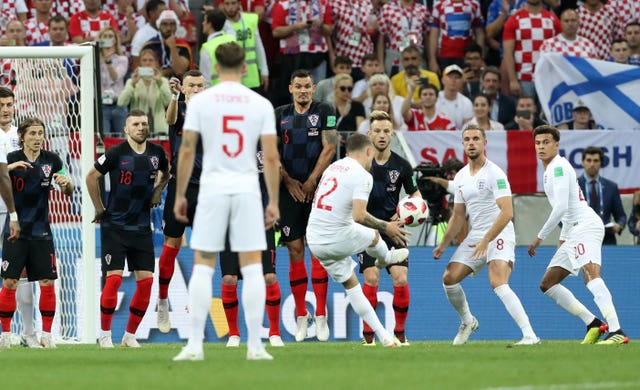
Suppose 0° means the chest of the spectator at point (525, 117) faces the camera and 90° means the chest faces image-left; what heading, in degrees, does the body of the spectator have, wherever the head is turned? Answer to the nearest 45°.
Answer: approximately 0°

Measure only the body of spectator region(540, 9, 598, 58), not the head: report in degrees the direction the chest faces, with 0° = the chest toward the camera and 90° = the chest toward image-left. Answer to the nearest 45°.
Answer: approximately 0°

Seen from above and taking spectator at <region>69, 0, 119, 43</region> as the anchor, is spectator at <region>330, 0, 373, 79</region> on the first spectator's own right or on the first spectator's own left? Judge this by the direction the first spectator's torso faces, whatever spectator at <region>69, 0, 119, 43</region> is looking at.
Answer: on the first spectator's own left

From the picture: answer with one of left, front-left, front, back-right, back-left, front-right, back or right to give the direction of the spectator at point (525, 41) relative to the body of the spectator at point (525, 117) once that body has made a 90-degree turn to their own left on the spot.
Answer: left

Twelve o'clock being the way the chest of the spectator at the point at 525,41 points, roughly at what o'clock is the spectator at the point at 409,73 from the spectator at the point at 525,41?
the spectator at the point at 409,73 is roughly at 2 o'clock from the spectator at the point at 525,41.

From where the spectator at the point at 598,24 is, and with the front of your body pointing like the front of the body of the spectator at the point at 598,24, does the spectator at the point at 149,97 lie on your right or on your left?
on your right

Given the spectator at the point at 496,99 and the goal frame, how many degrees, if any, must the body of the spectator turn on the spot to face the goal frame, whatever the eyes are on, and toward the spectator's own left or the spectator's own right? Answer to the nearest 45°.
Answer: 0° — they already face it

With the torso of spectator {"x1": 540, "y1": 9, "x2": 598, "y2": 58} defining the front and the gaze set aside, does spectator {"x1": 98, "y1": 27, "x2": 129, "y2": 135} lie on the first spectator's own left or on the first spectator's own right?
on the first spectator's own right

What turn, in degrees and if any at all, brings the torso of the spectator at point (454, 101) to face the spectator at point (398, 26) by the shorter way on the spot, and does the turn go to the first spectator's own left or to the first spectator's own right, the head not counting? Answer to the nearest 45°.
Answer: approximately 135° to the first spectator's own right
